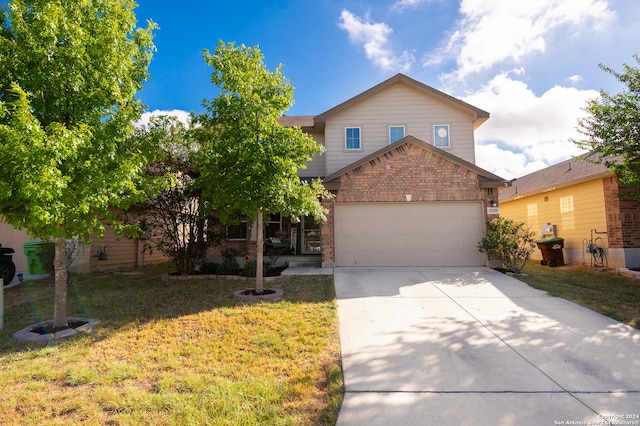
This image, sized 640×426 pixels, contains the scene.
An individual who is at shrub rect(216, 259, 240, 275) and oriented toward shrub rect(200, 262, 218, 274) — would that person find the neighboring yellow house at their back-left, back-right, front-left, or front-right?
back-right

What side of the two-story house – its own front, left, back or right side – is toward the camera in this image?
front

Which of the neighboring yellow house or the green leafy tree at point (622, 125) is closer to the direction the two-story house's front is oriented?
the green leafy tree

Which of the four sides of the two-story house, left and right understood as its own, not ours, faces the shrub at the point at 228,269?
right

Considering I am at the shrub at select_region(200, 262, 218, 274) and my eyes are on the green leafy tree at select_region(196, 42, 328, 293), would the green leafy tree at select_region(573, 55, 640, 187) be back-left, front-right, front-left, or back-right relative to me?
front-left

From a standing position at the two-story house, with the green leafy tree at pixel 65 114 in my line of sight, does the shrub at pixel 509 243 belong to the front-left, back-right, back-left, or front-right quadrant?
front-left

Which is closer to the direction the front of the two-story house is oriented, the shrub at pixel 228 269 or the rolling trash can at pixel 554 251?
the shrub

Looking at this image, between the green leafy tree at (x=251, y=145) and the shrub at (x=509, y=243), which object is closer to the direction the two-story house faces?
the green leafy tree

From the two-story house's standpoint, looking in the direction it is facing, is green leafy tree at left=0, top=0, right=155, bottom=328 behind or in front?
in front

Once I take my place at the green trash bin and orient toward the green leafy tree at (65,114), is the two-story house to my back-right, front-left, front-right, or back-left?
front-left

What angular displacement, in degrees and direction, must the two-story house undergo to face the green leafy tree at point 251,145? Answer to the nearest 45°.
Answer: approximately 45° to its right

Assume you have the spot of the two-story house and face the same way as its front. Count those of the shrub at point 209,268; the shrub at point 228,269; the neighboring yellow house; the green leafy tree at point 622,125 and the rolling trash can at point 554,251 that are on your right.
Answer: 2

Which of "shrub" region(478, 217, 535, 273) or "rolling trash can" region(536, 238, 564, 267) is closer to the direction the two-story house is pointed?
the shrub

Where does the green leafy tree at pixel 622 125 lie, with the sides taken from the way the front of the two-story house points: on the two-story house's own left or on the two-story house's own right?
on the two-story house's own left

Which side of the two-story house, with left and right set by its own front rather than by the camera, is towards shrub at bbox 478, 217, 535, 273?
left

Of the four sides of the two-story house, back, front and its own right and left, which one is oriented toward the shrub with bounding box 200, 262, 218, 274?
right
